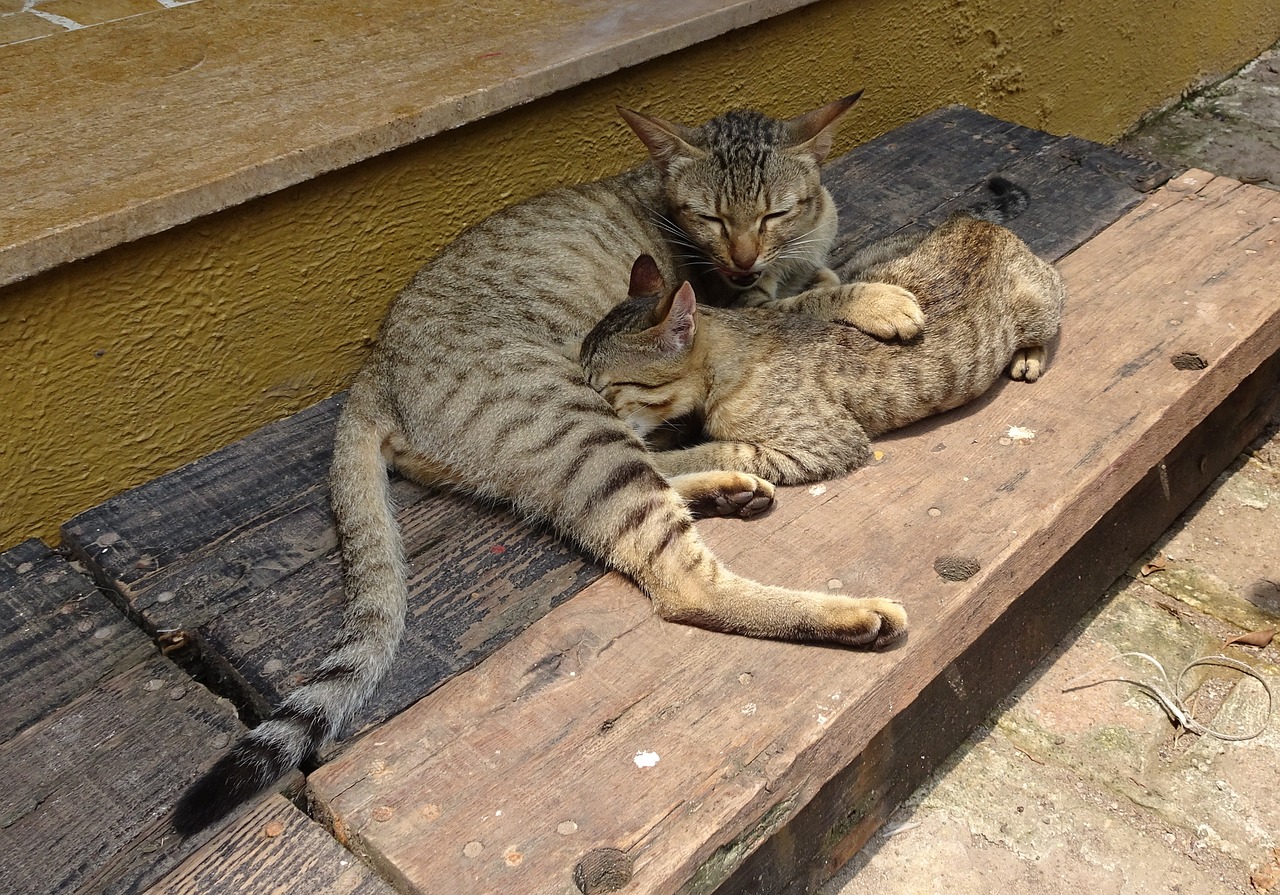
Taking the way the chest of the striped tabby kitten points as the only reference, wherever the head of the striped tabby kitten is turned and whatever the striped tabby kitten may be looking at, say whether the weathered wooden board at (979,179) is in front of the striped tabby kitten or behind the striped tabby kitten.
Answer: behind

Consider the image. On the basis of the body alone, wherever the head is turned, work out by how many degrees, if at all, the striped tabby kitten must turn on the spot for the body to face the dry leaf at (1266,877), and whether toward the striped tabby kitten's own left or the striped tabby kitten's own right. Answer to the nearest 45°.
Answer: approximately 90° to the striped tabby kitten's own left

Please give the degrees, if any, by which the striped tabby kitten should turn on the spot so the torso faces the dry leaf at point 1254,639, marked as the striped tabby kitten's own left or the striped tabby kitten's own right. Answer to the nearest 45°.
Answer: approximately 135° to the striped tabby kitten's own left

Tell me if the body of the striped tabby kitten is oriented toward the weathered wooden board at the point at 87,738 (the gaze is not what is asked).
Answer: yes

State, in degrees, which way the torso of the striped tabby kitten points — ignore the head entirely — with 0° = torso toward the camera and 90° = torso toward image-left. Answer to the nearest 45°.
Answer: approximately 45°

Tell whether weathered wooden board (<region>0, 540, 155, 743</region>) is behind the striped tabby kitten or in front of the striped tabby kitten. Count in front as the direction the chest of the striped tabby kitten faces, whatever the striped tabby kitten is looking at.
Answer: in front

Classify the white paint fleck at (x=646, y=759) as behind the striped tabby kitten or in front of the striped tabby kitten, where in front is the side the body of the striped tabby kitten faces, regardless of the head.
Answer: in front

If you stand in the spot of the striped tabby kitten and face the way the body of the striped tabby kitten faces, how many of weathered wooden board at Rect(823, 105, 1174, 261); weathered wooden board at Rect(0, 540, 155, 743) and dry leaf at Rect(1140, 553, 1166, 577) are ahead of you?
1

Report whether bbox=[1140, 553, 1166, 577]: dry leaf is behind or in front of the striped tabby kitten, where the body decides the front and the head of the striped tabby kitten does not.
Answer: behind
